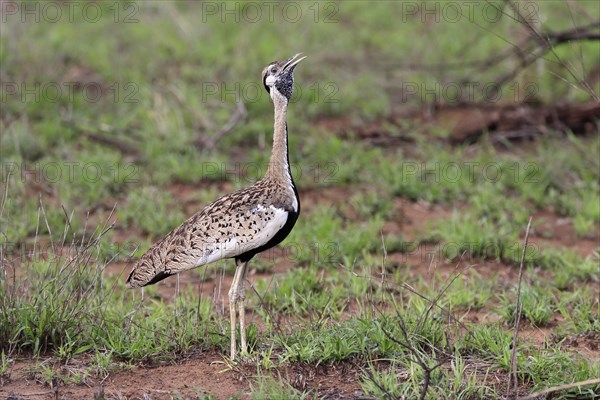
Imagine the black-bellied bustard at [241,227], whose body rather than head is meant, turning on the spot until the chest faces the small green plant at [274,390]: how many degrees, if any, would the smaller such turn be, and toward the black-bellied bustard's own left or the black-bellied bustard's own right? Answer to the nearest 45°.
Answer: approximately 90° to the black-bellied bustard's own right

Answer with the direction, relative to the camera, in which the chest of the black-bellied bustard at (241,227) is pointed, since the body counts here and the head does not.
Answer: to the viewer's right
